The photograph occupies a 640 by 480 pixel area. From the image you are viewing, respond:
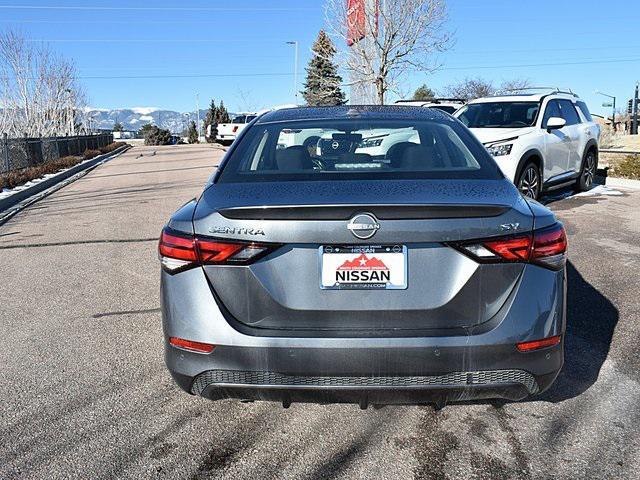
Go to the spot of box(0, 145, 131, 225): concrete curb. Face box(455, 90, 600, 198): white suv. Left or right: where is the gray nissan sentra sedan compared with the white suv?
right

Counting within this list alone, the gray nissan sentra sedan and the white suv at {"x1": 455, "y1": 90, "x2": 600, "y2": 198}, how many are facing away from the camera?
1

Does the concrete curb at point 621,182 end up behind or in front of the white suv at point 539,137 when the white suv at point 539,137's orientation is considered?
behind

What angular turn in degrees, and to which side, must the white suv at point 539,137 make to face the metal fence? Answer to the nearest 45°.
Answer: approximately 45° to its right

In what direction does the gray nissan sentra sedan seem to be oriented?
away from the camera

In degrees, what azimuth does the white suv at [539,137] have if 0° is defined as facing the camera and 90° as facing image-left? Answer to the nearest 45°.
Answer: approximately 45°

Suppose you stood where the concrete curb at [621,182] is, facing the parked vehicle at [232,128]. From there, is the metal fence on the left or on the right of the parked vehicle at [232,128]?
left

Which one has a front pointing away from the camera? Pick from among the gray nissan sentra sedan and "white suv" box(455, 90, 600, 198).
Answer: the gray nissan sentra sedan

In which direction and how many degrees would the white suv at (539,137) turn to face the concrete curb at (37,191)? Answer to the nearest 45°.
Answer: approximately 45° to its right

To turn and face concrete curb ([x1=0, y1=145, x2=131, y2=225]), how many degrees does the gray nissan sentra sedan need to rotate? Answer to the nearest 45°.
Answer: approximately 45° to its left
